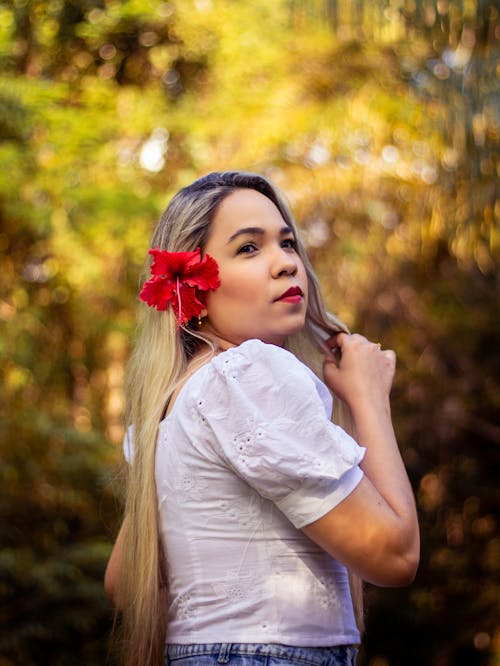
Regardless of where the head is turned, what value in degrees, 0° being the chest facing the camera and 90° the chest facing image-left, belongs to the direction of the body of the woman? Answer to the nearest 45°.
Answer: approximately 225°

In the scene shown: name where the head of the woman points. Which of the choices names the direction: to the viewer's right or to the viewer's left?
to the viewer's right
